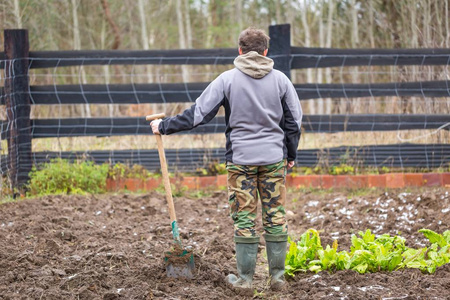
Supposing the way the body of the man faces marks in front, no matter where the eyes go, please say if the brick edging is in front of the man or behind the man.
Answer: in front

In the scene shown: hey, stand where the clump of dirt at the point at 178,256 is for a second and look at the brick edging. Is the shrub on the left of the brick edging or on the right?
left

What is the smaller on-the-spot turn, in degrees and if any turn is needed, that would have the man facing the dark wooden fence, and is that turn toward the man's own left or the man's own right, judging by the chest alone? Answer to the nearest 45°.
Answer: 0° — they already face it

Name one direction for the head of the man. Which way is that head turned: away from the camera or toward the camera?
away from the camera

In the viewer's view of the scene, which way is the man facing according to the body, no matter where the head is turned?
away from the camera

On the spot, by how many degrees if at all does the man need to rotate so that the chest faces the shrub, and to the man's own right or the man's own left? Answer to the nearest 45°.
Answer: approximately 45° to the man's own left
